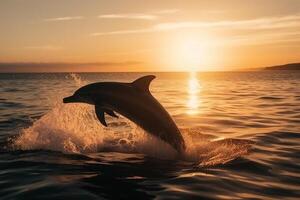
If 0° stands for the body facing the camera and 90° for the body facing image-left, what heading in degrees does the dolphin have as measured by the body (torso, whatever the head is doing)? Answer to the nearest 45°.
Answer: approximately 90°
